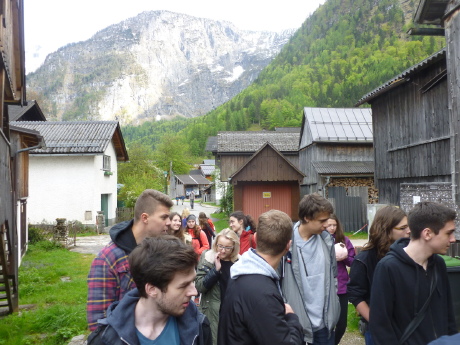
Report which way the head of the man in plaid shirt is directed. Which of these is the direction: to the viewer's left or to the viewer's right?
to the viewer's right

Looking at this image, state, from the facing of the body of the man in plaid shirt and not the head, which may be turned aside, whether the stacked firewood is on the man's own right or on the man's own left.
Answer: on the man's own left

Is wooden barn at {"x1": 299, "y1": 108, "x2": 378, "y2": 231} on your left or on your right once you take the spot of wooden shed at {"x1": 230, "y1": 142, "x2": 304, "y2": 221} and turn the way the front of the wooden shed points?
on your left

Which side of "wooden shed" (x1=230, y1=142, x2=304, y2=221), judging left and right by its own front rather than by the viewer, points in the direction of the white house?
right

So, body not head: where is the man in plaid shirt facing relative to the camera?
to the viewer's right

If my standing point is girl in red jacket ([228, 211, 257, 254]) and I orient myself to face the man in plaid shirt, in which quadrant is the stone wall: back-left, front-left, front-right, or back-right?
back-left

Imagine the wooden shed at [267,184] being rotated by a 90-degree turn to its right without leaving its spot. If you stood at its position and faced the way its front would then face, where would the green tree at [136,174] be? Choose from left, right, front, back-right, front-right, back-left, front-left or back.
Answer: front-right

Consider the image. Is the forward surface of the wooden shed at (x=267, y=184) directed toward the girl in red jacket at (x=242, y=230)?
yes

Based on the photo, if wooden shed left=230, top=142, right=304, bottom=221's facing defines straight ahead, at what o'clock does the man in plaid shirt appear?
The man in plaid shirt is roughly at 12 o'clock from the wooden shed.

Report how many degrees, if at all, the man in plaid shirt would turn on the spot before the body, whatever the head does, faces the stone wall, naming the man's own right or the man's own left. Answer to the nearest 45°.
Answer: approximately 45° to the man's own left

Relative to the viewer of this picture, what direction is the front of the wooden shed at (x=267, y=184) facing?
facing the viewer

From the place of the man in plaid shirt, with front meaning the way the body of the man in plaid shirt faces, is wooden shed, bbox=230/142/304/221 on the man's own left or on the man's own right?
on the man's own left

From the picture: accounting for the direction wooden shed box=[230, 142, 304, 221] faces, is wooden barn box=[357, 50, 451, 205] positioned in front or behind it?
in front
